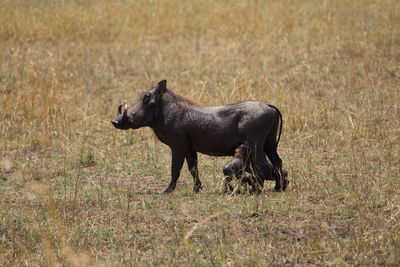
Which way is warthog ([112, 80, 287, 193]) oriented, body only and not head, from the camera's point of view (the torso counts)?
to the viewer's left
